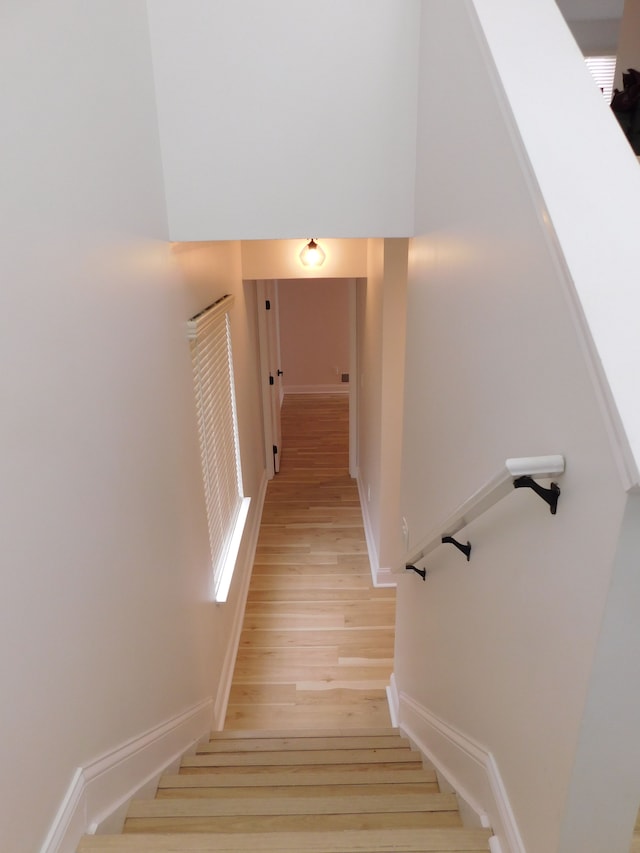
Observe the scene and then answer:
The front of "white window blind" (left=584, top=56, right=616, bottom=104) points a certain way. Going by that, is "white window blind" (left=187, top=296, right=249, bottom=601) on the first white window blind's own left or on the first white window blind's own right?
on the first white window blind's own right

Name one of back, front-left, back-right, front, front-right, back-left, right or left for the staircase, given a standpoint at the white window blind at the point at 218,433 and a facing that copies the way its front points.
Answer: right

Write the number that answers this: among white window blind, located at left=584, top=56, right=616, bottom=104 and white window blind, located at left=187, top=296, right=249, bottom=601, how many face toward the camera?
1

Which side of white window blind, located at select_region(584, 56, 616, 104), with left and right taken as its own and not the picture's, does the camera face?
front

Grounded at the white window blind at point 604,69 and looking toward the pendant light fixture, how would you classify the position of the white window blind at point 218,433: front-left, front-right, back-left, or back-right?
front-left

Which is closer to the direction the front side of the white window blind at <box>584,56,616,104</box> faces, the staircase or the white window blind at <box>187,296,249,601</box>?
the staircase

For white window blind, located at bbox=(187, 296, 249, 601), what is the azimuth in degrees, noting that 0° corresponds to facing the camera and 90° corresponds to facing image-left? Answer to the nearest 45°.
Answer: approximately 270°

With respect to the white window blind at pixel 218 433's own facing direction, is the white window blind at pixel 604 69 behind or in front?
in front

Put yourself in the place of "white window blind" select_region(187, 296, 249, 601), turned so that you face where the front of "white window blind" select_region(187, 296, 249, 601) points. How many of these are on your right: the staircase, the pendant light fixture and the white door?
1

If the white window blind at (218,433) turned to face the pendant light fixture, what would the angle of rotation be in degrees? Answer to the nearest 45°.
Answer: approximately 45° to its left
